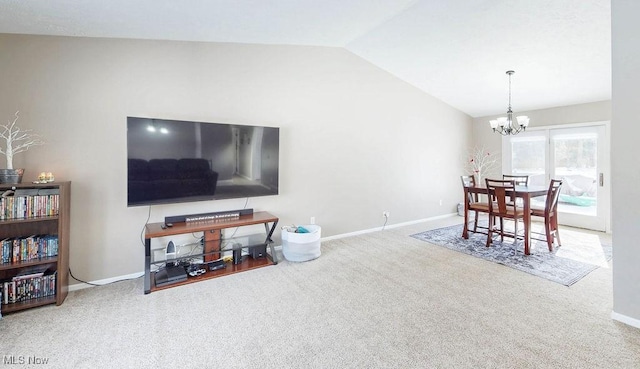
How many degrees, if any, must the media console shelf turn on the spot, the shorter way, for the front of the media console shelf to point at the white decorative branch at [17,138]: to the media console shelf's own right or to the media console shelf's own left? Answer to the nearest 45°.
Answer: approximately 135° to the media console shelf's own right

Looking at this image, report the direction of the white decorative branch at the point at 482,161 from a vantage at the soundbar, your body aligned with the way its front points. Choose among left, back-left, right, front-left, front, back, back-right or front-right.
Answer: front-left

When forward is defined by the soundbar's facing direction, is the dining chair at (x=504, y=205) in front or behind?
in front

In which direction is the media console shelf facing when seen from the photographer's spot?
facing the viewer and to the right of the viewer

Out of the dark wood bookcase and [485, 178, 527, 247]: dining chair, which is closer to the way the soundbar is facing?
the dining chair
